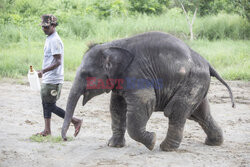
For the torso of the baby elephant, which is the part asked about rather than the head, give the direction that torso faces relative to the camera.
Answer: to the viewer's left

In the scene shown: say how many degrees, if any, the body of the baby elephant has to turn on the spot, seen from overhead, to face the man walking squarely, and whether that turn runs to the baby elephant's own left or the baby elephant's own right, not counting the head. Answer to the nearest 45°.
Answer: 0° — it already faces them

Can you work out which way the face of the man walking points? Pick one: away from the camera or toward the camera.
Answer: toward the camera
